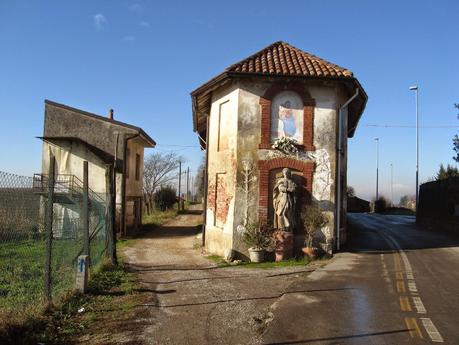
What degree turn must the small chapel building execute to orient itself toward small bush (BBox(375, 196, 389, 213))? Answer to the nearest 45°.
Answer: approximately 180°

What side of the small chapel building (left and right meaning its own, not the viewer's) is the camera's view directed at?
front

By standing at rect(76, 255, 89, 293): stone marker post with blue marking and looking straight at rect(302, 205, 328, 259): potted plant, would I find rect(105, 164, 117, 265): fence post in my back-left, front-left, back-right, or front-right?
front-left

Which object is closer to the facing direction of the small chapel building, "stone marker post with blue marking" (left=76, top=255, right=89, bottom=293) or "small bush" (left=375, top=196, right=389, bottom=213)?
the stone marker post with blue marking

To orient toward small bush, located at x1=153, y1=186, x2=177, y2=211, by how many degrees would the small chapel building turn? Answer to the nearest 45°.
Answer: approximately 180°

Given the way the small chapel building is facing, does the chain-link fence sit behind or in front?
in front

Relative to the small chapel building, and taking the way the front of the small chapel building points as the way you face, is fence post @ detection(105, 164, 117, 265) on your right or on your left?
on your right

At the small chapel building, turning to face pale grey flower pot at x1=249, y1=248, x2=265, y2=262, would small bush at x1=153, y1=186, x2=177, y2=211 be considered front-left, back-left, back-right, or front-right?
back-right

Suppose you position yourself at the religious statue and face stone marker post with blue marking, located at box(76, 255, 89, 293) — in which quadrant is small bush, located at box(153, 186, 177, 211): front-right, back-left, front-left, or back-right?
back-right
